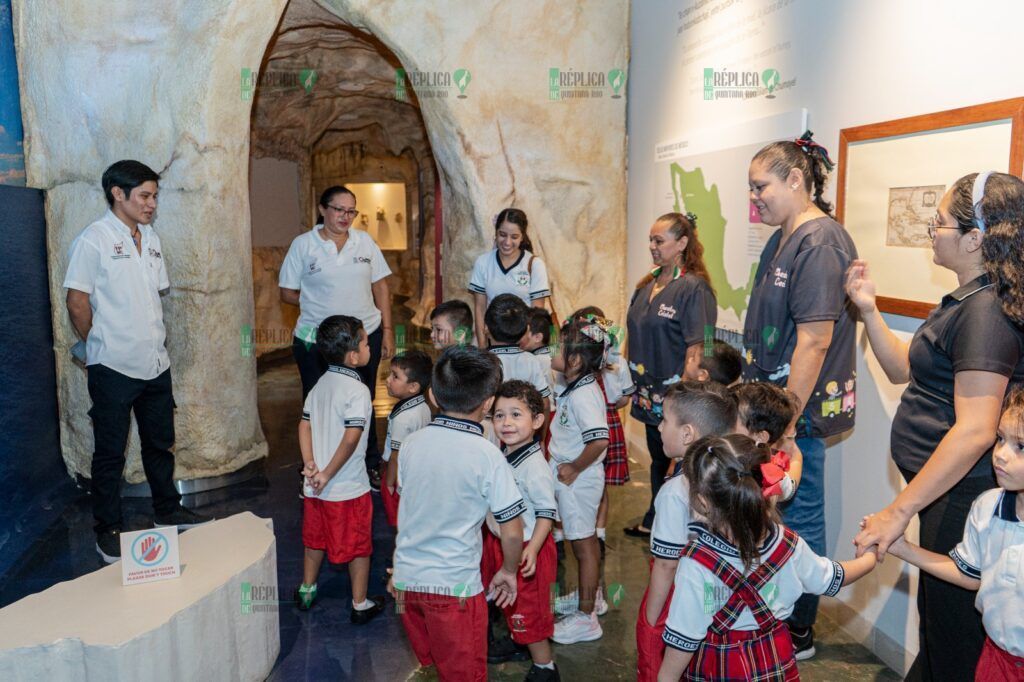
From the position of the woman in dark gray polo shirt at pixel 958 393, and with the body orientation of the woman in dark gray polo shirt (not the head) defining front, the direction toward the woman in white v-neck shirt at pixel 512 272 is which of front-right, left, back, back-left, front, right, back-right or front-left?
front-right

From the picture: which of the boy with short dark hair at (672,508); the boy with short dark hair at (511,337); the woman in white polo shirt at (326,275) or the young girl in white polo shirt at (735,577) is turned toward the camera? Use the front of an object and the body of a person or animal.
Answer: the woman in white polo shirt

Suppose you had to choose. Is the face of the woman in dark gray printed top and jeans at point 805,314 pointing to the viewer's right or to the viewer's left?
to the viewer's left

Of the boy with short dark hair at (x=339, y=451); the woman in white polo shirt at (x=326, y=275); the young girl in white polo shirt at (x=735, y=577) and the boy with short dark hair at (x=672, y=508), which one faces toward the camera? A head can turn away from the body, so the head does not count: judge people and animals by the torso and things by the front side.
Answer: the woman in white polo shirt

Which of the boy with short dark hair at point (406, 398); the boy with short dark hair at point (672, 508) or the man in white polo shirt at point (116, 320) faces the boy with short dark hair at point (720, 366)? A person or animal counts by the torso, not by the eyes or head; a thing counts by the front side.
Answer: the man in white polo shirt

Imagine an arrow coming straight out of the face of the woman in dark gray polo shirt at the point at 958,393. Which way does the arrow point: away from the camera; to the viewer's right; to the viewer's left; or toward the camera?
to the viewer's left

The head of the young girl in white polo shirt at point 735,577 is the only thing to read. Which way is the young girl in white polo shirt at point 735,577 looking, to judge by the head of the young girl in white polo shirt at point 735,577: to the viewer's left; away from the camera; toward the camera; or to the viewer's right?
away from the camera

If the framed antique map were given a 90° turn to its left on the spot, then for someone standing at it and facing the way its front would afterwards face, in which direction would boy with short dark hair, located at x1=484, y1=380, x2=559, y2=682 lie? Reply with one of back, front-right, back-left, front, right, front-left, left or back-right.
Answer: right

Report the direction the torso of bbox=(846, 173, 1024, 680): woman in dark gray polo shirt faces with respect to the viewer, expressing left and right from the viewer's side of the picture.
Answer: facing to the left of the viewer

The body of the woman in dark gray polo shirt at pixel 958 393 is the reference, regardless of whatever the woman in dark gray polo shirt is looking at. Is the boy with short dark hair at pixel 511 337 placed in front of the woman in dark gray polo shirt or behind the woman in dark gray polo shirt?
in front

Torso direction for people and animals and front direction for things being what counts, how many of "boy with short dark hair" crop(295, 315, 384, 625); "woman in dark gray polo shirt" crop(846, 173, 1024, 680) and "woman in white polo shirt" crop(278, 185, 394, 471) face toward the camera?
1

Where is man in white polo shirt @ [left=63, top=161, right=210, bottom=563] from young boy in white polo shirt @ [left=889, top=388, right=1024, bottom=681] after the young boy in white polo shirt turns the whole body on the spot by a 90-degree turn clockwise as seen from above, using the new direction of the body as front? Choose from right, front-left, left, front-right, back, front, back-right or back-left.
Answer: front-left

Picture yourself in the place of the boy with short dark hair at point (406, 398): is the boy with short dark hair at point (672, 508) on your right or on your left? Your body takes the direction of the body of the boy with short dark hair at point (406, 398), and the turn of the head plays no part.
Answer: on your left

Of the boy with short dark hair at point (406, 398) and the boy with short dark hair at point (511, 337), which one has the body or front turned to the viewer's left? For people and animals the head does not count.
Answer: the boy with short dark hair at point (406, 398)

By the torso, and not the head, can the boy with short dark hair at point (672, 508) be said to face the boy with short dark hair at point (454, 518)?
yes

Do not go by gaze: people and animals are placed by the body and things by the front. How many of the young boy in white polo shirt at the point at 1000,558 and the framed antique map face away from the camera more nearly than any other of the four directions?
0

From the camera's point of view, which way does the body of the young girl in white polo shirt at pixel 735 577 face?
away from the camera

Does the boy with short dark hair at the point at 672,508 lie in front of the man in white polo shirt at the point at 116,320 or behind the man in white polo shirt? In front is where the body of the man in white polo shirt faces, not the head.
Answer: in front

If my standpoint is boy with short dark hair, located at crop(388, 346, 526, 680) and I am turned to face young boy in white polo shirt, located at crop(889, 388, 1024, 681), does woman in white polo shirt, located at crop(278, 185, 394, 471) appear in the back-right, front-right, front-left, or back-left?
back-left

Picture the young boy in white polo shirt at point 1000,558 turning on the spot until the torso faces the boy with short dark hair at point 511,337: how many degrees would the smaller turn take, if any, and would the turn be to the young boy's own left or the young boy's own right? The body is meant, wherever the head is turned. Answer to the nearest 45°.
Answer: approximately 90° to the young boy's own right

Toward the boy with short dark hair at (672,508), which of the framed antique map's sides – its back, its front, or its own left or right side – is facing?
front
